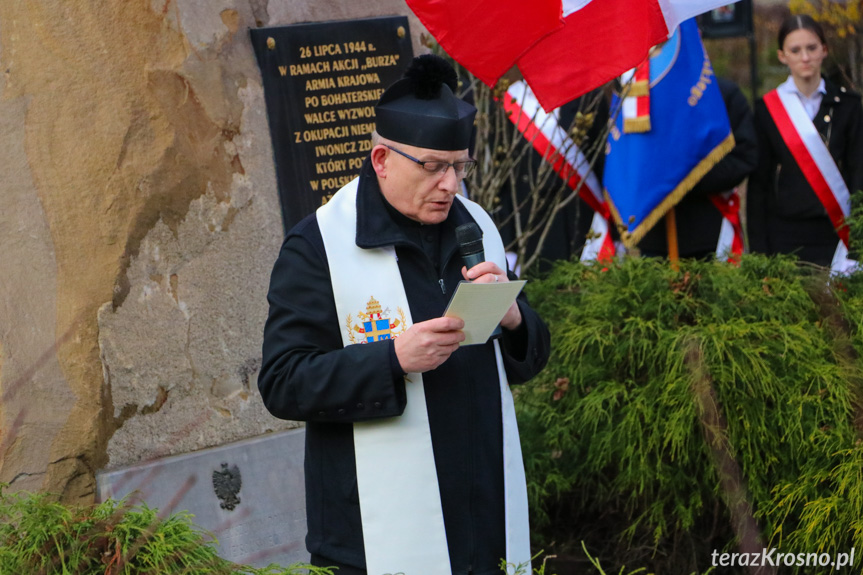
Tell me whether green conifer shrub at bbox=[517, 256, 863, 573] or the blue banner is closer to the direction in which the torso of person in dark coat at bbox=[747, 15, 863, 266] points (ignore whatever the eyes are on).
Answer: the green conifer shrub

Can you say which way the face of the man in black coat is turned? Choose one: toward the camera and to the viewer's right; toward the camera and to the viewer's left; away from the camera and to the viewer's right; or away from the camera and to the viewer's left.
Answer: toward the camera and to the viewer's right

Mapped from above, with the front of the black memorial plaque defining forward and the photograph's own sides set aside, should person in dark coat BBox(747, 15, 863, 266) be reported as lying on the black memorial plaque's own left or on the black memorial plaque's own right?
on the black memorial plaque's own left

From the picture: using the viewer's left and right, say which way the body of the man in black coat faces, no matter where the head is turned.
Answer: facing the viewer and to the right of the viewer

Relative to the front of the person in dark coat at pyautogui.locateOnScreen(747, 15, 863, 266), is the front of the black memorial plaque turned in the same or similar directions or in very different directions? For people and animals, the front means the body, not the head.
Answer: same or similar directions

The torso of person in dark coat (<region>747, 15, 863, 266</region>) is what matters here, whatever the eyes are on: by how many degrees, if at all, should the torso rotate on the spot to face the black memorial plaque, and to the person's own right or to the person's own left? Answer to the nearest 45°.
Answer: approximately 45° to the person's own right

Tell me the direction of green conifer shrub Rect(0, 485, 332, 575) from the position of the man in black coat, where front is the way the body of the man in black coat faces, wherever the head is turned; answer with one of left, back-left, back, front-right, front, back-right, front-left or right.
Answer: right

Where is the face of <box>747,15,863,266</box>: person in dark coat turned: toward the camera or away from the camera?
toward the camera

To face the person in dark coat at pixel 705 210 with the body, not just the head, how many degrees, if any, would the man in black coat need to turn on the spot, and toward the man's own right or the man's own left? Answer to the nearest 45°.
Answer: approximately 90° to the man's own left

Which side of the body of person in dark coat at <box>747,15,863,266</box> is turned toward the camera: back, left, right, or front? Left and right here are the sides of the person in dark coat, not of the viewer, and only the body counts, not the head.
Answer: front

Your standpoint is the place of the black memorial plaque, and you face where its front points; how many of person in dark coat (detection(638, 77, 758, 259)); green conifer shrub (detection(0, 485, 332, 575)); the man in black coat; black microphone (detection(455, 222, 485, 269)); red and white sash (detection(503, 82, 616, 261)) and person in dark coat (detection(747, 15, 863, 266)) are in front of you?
3

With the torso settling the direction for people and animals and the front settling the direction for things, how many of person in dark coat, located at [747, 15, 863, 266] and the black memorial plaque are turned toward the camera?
2
